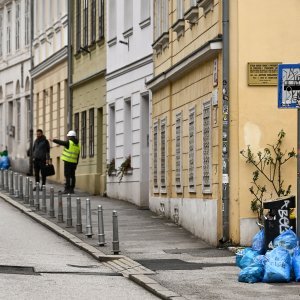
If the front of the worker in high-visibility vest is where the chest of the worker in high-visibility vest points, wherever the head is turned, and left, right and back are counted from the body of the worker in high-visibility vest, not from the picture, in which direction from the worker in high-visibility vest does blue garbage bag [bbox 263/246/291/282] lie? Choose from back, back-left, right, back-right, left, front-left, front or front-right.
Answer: back-left

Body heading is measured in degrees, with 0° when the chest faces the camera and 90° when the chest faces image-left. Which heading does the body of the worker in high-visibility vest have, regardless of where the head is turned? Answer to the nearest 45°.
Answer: approximately 135°

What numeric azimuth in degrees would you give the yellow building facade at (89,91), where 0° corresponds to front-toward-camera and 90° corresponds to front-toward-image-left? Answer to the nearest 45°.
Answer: approximately 45°

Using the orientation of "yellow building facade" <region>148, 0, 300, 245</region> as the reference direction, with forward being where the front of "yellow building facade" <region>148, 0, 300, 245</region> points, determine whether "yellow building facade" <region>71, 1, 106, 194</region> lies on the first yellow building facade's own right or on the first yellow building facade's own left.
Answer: on the first yellow building facade's own right
